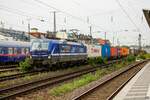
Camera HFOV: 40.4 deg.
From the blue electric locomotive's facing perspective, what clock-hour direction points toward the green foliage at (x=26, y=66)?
The green foliage is roughly at 1 o'clock from the blue electric locomotive.

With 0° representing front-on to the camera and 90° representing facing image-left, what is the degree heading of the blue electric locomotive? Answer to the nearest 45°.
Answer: approximately 45°

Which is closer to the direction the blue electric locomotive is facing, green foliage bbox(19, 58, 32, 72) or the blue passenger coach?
the green foliage

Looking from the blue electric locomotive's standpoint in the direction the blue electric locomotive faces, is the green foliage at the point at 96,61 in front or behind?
behind
